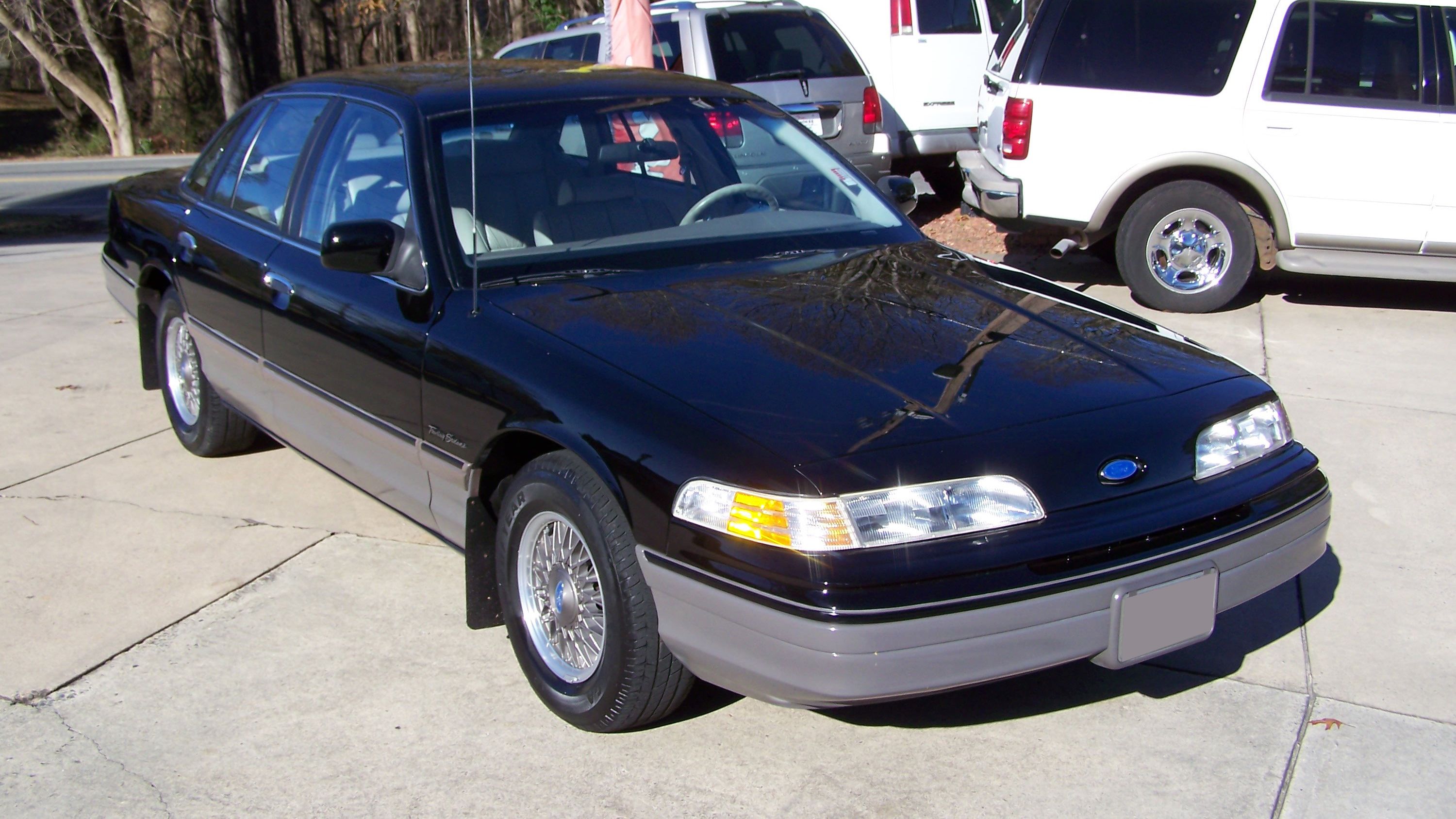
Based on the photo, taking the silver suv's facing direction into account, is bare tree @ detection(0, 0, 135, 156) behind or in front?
in front

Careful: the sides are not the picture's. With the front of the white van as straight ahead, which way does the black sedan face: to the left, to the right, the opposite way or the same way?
the opposite way

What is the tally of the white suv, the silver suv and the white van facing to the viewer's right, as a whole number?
1

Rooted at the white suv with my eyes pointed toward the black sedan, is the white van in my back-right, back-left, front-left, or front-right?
back-right

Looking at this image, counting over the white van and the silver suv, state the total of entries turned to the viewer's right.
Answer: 0

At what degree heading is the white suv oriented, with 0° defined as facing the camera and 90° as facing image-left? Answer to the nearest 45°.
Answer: approximately 270°

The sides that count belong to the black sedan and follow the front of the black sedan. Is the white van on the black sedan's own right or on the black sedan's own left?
on the black sedan's own left

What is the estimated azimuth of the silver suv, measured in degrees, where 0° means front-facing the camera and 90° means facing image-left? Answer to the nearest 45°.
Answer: approximately 135°

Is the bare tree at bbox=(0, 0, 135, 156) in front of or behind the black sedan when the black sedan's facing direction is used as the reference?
behind

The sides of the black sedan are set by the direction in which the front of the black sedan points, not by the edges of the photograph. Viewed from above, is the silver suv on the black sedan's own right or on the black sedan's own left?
on the black sedan's own left

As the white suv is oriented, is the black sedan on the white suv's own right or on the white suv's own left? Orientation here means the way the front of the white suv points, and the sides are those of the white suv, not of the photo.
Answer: on the white suv's own right

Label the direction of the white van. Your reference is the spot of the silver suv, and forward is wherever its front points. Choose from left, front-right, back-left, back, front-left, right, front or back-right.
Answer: right

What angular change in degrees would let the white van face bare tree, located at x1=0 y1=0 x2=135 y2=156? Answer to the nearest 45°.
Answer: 0° — it already faces it

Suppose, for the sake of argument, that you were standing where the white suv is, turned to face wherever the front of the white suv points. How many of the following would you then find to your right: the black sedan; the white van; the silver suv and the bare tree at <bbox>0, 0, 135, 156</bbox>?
1

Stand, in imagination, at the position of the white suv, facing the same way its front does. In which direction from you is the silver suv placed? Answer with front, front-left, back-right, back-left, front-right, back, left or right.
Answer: back-left

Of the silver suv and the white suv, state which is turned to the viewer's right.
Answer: the white suv
